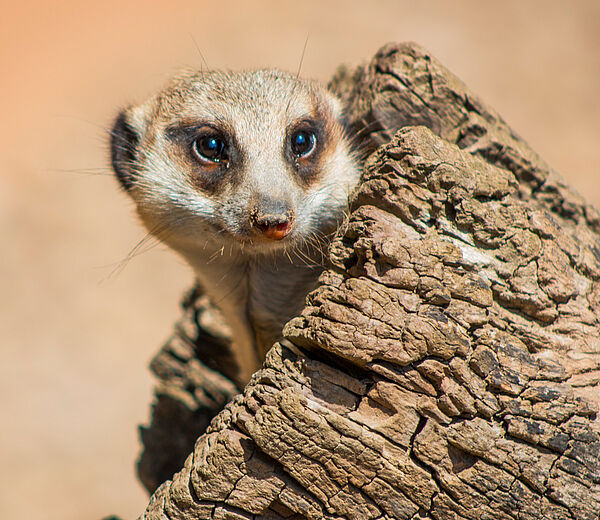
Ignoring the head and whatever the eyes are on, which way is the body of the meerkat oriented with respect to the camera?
toward the camera
